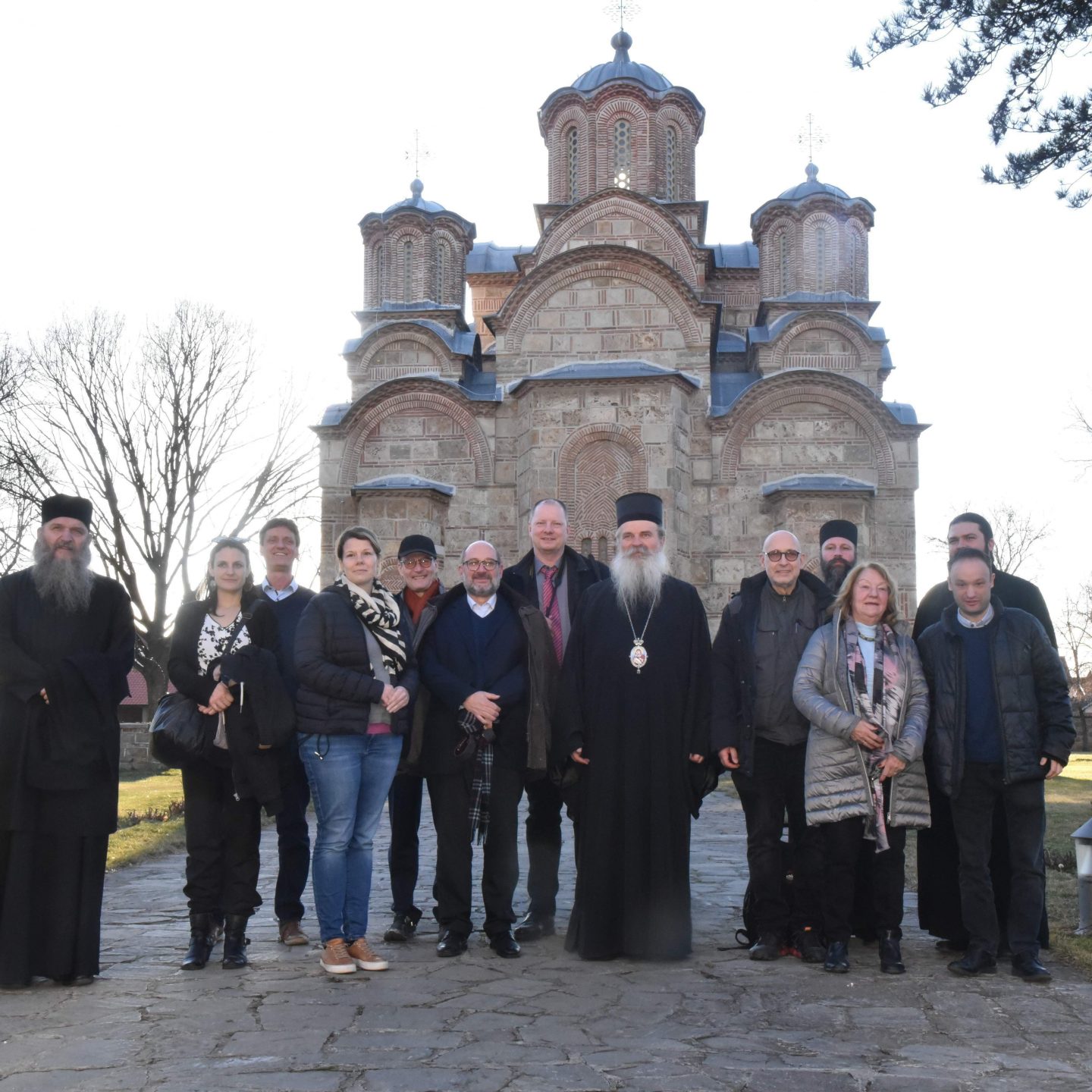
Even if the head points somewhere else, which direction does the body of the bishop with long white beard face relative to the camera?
toward the camera

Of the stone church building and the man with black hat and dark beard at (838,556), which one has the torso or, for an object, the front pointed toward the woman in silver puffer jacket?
the man with black hat and dark beard

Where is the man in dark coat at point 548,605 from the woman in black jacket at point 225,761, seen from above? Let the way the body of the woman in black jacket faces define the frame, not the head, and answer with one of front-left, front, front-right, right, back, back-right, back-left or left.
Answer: left

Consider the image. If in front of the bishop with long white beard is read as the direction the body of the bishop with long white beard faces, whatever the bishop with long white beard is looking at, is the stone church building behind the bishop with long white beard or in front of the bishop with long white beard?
behind

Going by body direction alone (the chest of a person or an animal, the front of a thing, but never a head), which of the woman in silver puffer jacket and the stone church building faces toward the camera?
the woman in silver puffer jacket

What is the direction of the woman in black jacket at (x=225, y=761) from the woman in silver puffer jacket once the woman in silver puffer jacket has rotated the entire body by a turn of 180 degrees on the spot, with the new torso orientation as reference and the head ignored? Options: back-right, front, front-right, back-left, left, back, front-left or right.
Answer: left

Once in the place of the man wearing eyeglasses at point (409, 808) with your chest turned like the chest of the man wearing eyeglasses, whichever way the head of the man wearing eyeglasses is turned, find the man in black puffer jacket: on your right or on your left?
on your left

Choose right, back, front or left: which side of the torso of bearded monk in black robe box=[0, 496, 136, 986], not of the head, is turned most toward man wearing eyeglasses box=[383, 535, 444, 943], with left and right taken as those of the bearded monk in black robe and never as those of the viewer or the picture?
left

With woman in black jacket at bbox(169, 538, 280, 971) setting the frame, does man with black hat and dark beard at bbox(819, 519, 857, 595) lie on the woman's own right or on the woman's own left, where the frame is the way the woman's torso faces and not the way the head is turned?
on the woman's own left

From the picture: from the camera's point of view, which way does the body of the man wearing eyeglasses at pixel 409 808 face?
toward the camera

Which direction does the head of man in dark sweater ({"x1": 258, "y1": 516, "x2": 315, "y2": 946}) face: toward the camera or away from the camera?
toward the camera

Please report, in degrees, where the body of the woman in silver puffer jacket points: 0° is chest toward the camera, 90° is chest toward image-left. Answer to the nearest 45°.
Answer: approximately 0°

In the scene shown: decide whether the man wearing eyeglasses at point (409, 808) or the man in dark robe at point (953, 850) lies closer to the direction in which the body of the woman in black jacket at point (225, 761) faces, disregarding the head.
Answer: the man in dark robe

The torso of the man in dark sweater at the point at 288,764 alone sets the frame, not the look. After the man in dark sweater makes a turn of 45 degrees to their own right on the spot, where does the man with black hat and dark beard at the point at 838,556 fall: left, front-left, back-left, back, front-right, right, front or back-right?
back-left
